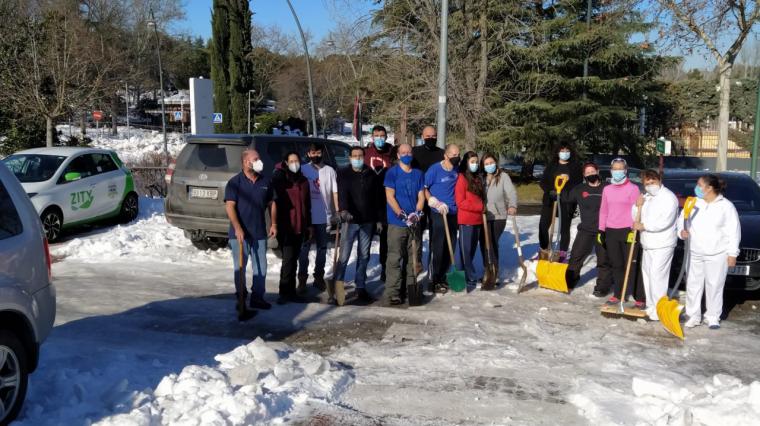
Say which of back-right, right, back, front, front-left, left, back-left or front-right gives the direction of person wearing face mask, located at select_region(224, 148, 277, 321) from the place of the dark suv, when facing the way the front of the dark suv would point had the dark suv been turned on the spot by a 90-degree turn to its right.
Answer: front-right

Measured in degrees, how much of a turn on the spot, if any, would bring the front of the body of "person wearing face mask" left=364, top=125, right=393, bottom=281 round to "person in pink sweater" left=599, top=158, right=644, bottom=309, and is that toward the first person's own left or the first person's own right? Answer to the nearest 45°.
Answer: approximately 90° to the first person's own left

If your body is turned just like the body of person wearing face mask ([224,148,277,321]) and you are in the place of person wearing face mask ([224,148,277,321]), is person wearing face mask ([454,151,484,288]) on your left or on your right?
on your left

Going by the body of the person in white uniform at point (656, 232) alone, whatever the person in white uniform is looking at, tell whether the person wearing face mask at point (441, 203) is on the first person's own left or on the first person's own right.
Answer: on the first person's own right

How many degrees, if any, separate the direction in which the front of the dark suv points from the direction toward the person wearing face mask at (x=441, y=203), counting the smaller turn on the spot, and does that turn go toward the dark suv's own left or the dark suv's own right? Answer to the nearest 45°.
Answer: approximately 90° to the dark suv's own right

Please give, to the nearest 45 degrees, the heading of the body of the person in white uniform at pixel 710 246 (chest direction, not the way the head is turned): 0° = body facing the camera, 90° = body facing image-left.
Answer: approximately 45°

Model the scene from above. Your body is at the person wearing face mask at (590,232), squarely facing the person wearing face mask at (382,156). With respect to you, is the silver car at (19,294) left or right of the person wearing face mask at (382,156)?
left

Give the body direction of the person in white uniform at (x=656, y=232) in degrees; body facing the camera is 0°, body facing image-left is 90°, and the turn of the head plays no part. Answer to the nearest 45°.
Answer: approximately 45°
